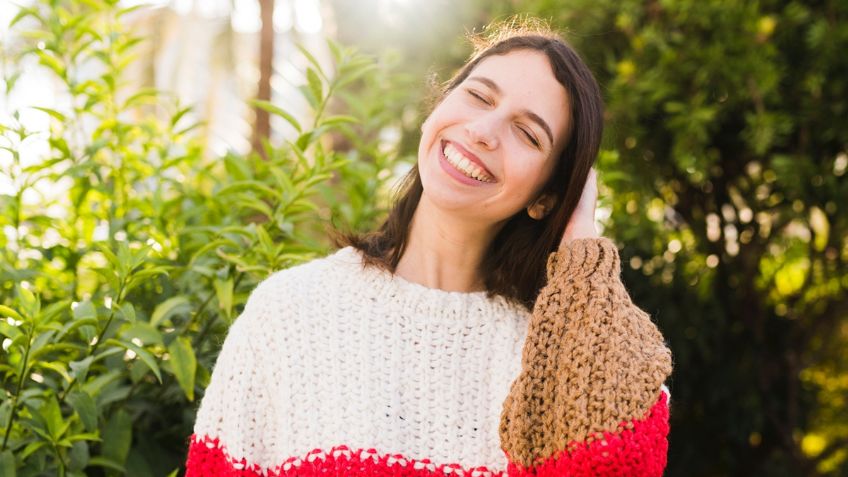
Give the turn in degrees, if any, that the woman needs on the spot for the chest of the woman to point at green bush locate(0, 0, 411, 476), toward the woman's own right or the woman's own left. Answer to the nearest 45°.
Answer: approximately 135° to the woman's own right

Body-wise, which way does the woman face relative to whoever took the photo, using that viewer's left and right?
facing the viewer
